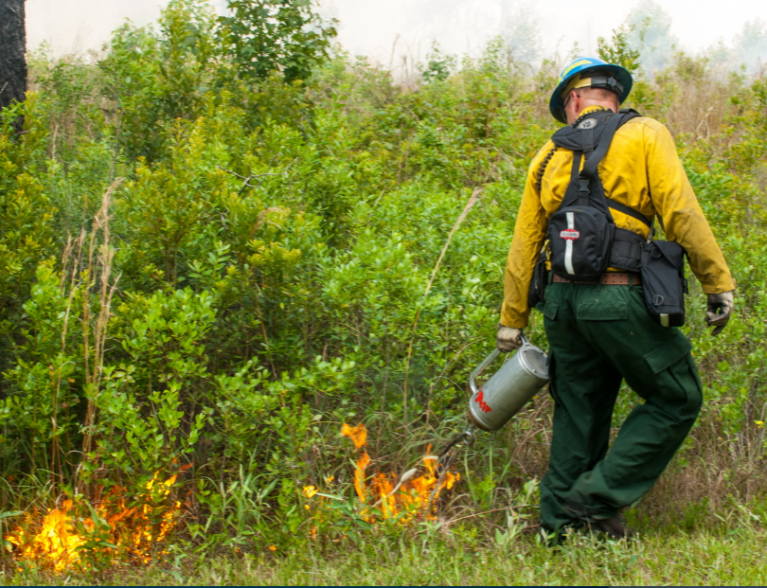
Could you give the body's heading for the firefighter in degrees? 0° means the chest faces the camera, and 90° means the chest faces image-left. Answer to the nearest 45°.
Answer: approximately 225°

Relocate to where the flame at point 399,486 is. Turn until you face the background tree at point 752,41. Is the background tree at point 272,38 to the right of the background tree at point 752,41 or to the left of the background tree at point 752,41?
left

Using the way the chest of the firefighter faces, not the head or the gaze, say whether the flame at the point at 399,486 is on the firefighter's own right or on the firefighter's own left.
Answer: on the firefighter's own left

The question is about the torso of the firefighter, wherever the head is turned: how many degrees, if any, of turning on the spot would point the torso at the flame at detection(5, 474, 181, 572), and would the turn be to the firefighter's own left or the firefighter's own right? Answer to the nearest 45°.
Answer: approximately 135° to the firefighter's own left

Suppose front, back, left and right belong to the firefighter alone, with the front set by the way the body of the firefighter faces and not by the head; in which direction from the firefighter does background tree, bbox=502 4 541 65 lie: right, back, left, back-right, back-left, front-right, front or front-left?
front-left

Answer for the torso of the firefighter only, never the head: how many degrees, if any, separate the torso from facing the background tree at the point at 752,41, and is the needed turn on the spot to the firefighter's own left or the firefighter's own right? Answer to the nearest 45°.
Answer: approximately 45° to the firefighter's own left

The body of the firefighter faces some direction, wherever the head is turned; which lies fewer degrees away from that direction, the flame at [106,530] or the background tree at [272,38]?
the background tree

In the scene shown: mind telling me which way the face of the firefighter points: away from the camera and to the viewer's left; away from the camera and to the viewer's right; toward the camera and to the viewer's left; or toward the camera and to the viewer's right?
away from the camera and to the viewer's left
